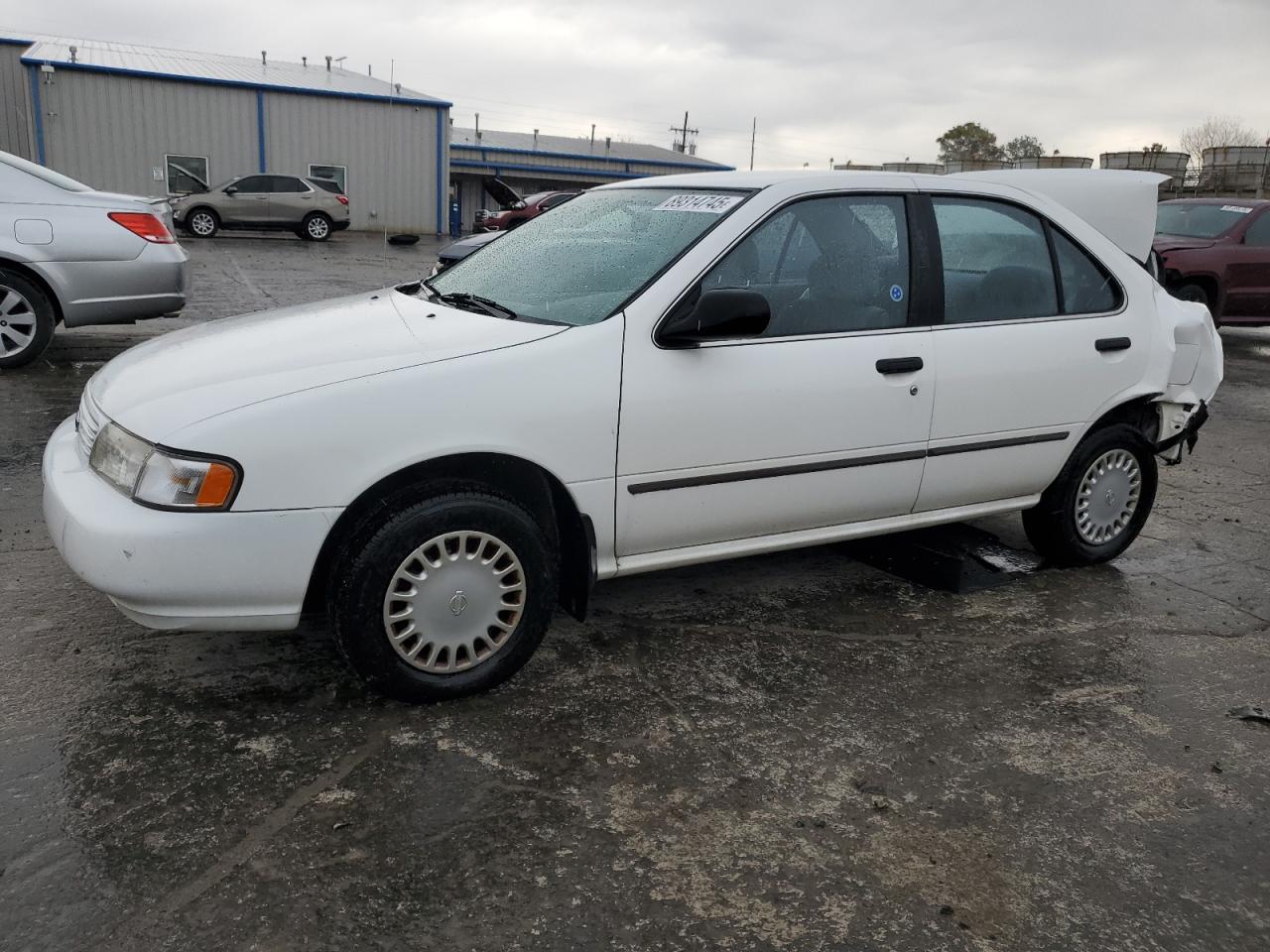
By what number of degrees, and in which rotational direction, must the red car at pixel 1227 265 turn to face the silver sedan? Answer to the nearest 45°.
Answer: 0° — it already faces it

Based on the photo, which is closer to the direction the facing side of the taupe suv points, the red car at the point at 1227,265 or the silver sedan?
the silver sedan

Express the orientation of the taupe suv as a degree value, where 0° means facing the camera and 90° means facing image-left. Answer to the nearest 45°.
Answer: approximately 90°

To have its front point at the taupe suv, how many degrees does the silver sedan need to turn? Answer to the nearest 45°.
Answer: approximately 90° to its right

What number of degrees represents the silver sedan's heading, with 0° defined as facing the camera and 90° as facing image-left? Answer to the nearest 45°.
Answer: approximately 90°

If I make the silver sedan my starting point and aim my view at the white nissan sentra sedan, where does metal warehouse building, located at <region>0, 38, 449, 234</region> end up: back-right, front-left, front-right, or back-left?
back-left

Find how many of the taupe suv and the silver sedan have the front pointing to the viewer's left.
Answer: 2

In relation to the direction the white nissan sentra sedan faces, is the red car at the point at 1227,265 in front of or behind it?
behind

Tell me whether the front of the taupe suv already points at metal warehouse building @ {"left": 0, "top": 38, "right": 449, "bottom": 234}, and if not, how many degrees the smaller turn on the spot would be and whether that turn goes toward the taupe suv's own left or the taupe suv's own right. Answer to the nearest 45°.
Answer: approximately 90° to the taupe suv's own right
